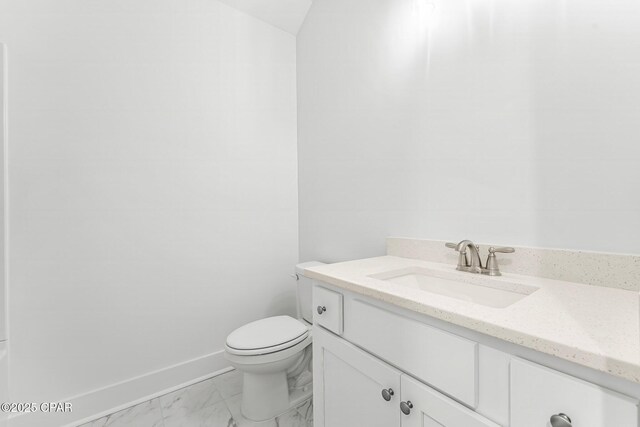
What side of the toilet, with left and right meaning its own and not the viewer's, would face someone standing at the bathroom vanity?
left

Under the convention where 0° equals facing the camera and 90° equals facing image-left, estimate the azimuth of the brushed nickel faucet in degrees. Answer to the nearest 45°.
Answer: approximately 45°

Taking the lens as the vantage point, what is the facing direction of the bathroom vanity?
facing the viewer and to the left of the viewer

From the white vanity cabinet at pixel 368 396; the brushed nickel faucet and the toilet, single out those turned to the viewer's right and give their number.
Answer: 0

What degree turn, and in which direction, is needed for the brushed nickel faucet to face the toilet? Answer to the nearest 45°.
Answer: approximately 45° to its right

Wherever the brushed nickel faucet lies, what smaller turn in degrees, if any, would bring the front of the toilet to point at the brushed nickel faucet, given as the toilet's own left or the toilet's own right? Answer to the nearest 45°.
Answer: approximately 90° to the toilet's own left

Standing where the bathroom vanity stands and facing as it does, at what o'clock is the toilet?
The toilet is roughly at 2 o'clock from the bathroom vanity.

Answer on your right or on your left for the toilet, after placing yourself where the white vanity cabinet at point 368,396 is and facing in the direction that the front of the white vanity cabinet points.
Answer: on your right

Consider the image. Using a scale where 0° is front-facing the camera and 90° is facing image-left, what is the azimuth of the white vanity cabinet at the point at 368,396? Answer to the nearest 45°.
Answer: approximately 45°
